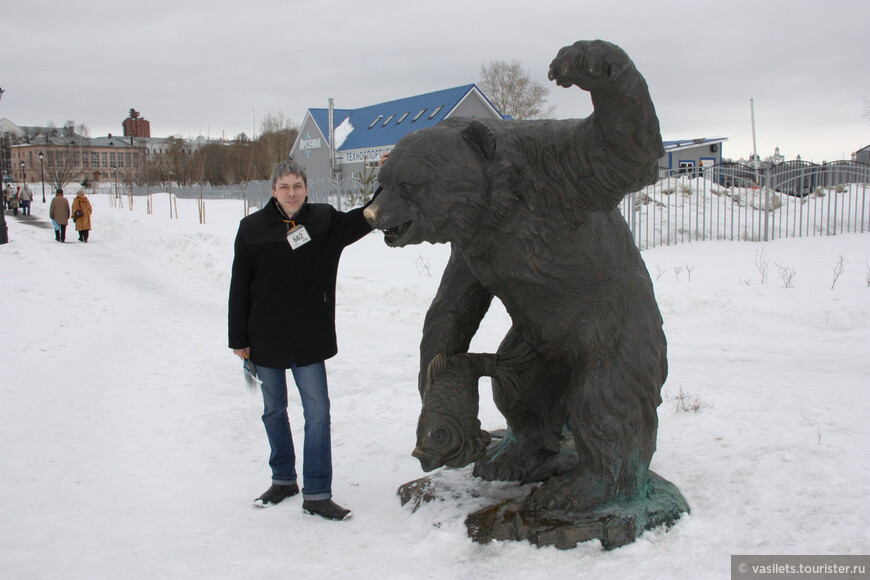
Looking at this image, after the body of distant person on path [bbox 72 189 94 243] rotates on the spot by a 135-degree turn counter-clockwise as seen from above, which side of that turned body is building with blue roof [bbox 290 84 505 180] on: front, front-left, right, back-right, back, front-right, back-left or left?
back

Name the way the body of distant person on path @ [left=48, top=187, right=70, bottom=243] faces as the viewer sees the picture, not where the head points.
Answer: away from the camera

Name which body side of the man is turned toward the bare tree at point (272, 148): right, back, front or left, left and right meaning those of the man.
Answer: back

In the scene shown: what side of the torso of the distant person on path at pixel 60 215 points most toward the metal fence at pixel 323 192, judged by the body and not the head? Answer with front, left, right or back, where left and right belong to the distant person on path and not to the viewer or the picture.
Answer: right

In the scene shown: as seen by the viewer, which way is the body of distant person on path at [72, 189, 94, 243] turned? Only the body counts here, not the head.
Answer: away from the camera

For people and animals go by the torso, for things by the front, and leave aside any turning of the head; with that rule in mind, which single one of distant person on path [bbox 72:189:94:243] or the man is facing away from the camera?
the distant person on path

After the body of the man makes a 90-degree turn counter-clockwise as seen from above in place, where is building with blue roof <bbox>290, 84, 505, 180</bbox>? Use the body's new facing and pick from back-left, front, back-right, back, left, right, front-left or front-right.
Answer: left

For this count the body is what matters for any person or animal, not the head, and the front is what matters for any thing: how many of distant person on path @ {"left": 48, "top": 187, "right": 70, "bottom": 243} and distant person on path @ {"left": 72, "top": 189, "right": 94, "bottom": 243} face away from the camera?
2

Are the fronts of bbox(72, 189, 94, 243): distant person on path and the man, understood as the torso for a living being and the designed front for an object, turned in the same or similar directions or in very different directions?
very different directions

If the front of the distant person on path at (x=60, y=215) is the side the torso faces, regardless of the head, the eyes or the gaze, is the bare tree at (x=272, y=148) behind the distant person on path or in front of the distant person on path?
in front

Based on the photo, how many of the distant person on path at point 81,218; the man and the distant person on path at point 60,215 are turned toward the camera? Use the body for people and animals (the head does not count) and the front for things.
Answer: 1
